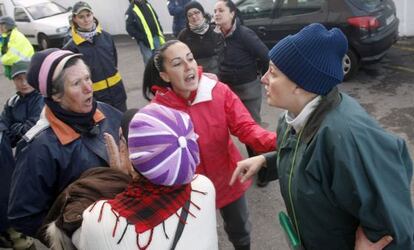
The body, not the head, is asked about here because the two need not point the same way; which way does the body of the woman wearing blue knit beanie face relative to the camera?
to the viewer's left

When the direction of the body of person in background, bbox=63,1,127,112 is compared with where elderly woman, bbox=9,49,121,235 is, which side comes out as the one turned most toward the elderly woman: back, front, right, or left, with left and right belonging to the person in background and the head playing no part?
front

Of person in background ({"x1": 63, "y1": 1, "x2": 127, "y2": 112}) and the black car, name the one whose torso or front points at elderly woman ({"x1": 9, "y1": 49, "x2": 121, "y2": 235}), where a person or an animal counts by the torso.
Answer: the person in background

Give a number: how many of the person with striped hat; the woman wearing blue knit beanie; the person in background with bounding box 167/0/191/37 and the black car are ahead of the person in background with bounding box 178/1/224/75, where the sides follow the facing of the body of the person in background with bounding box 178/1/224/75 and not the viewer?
2

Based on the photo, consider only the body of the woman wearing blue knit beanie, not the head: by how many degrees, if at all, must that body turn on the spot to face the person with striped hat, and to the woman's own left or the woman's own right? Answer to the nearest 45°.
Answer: approximately 45° to the woman's own left

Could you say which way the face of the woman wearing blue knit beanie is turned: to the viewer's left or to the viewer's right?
to the viewer's left

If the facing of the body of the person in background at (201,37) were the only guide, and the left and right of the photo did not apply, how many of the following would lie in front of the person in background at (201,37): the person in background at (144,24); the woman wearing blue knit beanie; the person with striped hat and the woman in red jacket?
3

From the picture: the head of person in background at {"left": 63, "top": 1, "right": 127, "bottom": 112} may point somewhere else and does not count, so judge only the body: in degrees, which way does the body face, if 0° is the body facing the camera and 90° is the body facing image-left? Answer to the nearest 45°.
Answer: approximately 0°
